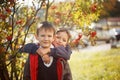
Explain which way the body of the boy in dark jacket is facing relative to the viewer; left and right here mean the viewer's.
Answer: facing the viewer

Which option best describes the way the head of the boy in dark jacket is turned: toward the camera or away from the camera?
toward the camera
